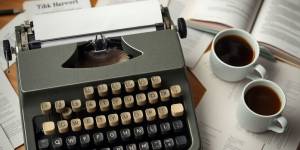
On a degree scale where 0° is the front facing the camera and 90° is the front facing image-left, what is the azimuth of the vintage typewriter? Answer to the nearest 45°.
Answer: approximately 0°

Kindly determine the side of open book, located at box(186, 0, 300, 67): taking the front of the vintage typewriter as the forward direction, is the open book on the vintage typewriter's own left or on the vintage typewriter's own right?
on the vintage typewriter's own left
